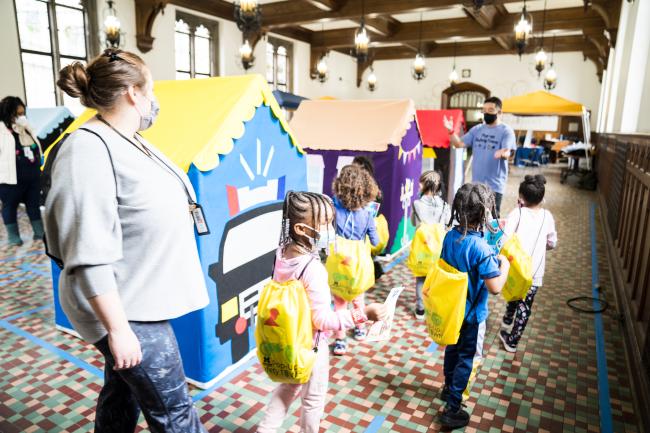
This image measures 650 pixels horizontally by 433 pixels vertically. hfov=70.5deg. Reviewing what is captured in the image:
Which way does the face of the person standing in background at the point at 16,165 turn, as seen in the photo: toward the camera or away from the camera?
toward the camera

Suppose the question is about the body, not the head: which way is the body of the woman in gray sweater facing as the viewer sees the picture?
to the viewer's right

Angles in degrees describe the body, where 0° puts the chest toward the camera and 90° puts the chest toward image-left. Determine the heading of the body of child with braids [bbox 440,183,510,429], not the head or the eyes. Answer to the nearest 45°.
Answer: approximately 225°

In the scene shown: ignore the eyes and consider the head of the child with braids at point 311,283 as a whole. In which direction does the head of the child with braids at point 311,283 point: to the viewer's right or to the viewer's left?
to the viewer's right

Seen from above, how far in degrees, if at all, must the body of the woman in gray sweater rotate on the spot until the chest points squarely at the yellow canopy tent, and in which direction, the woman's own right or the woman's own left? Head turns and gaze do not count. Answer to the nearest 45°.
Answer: approximately 45° to the woman's own left

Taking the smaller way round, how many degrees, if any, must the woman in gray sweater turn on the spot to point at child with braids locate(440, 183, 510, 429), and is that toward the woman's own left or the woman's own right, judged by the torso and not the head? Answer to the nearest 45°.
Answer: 0° — they already face them

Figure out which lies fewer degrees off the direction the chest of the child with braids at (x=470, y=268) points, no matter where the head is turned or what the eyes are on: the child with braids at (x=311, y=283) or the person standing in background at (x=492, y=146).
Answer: the person standing in background

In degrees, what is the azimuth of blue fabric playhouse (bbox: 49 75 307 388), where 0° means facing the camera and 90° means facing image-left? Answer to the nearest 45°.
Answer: approximately 315°

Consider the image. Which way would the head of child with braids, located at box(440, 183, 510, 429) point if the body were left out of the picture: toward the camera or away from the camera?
away from the camera

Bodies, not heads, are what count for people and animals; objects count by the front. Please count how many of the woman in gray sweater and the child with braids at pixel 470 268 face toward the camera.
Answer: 0

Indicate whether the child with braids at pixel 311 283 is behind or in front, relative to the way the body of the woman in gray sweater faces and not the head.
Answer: in front

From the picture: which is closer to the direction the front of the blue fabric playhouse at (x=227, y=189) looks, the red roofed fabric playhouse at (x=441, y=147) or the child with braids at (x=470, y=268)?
the child with braids
